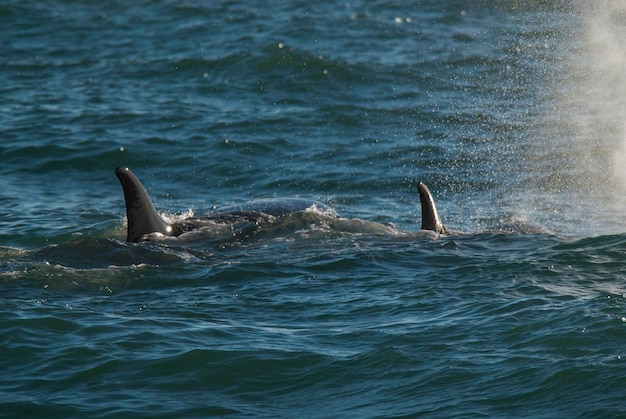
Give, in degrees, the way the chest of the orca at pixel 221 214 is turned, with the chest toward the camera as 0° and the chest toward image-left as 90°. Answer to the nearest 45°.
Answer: approximately 270°
